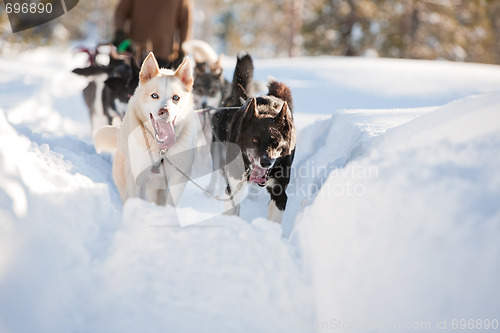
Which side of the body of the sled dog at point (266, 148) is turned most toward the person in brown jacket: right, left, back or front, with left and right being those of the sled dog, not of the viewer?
back

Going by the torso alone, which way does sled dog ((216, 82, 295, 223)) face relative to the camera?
toward the camera

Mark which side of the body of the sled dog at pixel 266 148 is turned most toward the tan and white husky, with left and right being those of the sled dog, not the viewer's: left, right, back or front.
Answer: right

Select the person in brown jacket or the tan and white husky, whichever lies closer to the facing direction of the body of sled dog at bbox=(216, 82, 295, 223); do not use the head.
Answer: the tan and white husky
